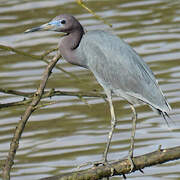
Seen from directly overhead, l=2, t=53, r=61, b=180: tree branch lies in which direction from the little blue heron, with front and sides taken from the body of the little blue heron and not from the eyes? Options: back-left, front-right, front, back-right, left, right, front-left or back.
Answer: front-left

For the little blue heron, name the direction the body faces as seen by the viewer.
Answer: to the viewer's left
